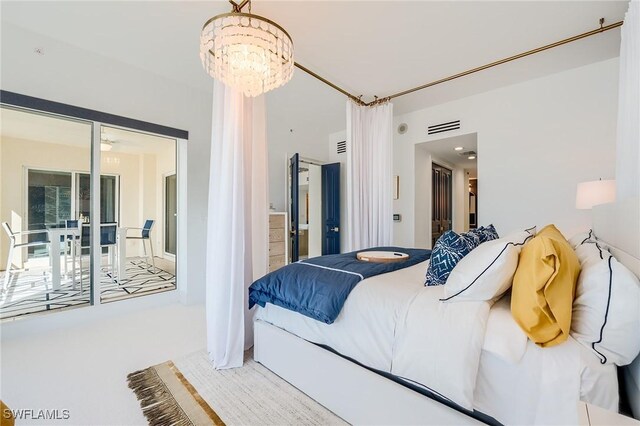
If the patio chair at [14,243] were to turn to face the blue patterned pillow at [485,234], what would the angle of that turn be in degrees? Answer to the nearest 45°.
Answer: approximately 45° to its right

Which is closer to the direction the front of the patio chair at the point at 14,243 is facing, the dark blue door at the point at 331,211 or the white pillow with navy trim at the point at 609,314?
the dark blue door

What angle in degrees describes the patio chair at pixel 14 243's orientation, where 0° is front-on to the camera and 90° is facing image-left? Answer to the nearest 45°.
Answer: approximately 270°

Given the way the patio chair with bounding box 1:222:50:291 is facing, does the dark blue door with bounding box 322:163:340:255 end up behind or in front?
in front

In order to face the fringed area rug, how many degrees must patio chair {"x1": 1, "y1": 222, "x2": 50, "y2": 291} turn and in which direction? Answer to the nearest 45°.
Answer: approximately 90° to its right

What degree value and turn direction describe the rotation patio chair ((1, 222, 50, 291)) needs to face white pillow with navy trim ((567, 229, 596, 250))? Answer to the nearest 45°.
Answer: approximately 45° to its right

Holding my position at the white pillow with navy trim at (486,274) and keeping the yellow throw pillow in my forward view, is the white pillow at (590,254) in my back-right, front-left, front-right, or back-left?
front-left
